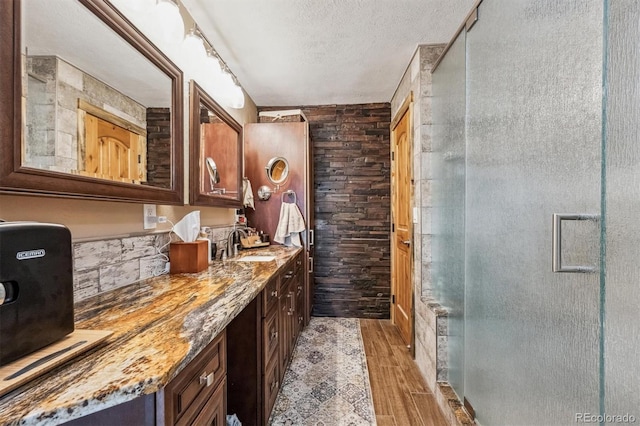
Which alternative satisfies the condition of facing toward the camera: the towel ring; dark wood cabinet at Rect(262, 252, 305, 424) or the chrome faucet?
the towel ring

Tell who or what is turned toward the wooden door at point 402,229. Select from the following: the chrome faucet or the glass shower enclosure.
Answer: the chrome faucet

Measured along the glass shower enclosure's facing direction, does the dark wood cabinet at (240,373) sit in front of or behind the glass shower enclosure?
in front

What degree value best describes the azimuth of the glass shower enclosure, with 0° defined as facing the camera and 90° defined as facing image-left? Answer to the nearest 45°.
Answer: approximately 45°

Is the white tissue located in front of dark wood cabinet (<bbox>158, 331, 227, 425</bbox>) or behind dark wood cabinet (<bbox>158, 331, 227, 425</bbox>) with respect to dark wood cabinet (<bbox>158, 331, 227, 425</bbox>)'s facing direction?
behind

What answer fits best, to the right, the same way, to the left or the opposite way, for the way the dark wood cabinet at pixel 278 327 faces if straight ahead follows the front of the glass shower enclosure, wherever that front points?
the opposite way

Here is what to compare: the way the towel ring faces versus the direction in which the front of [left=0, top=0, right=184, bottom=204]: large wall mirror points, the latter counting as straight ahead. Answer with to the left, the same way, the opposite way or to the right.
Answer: to the right

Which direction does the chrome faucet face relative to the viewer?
to the viewer's right

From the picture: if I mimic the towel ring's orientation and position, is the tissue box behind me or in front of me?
in front

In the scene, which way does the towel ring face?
toward the camera
